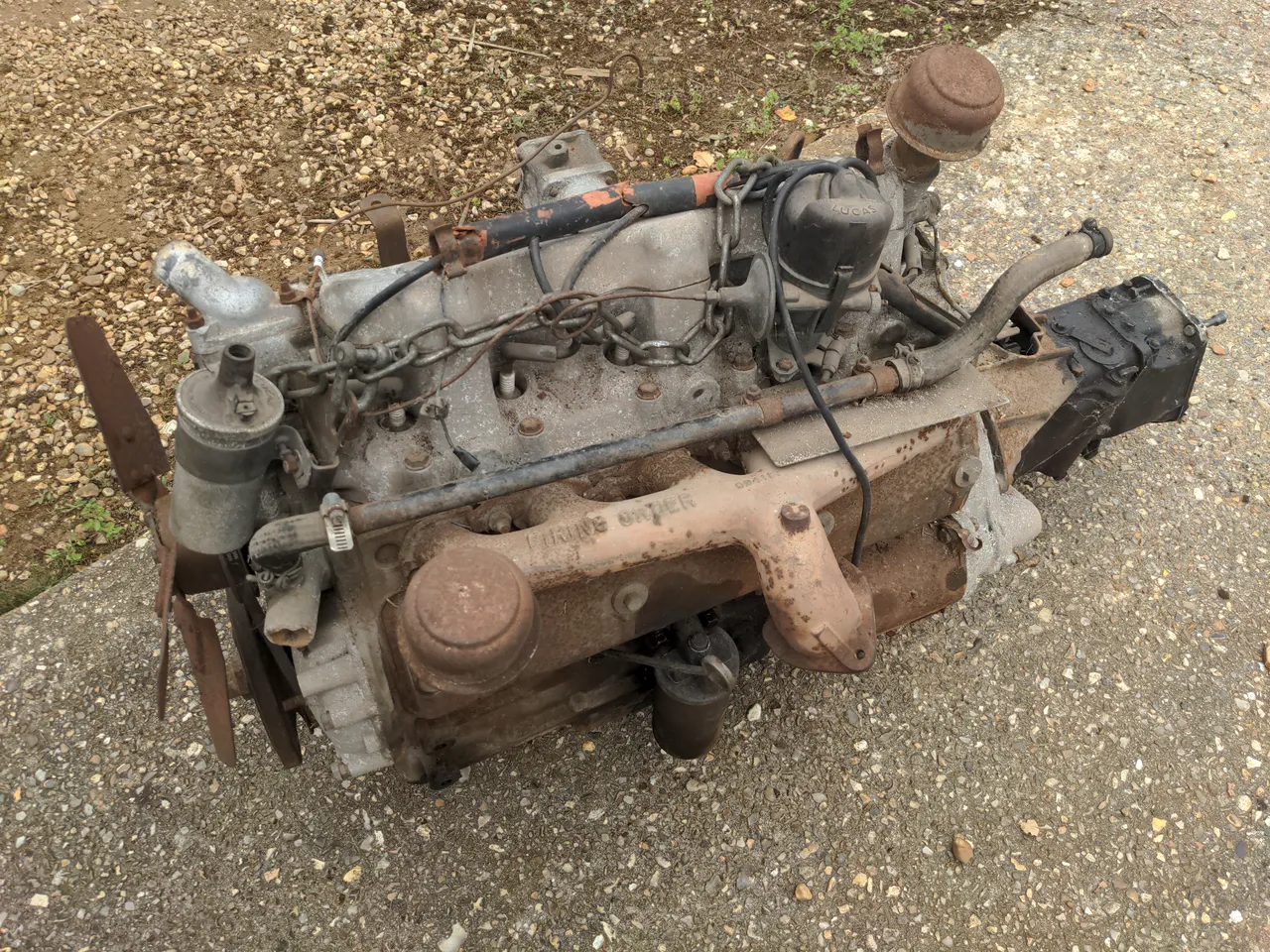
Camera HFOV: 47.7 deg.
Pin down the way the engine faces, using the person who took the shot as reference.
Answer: facing the viewer and to the left of the viewer

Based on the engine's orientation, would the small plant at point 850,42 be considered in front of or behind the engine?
behind
